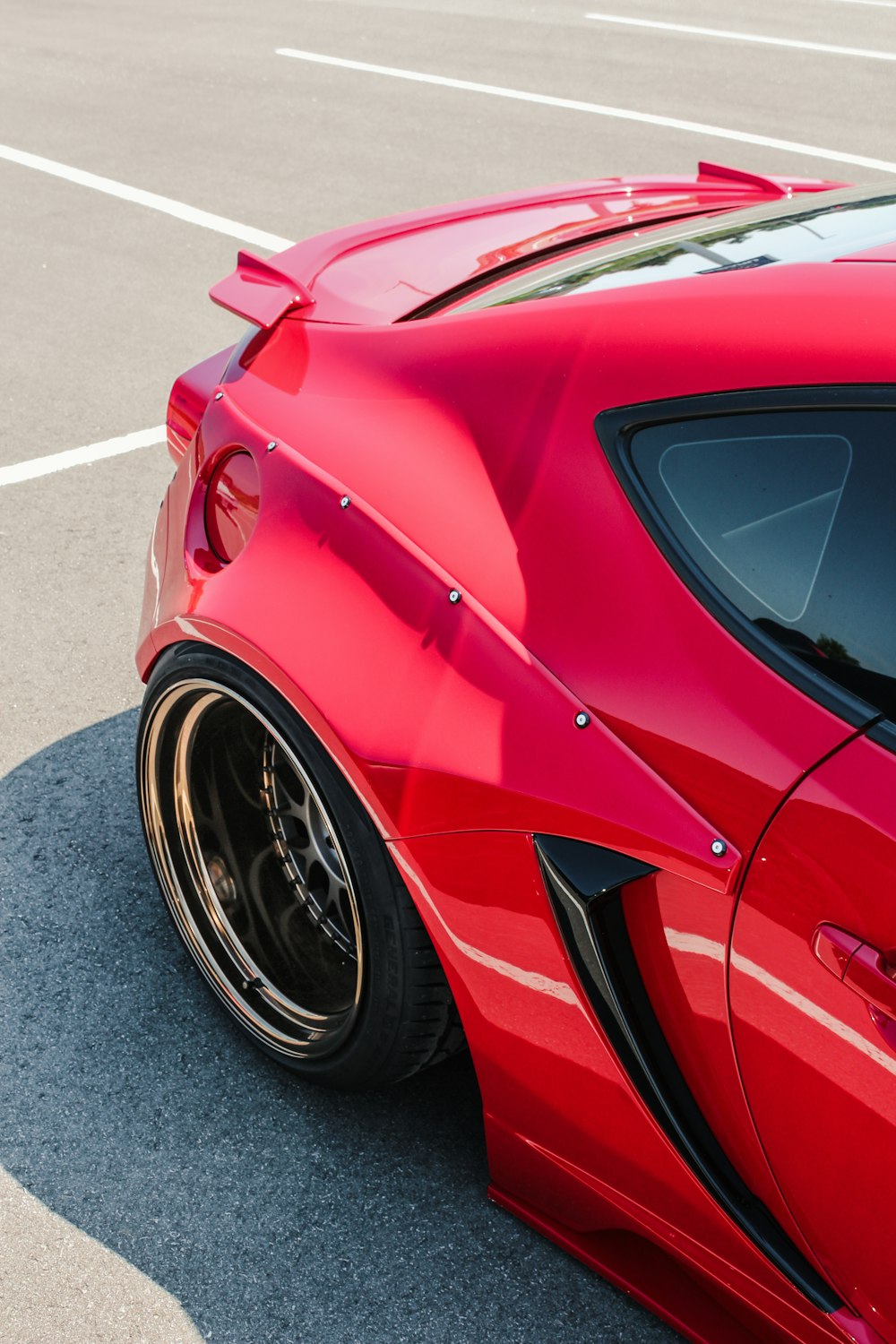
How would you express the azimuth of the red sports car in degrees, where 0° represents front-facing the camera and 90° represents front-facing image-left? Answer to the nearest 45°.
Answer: approximately 315°
